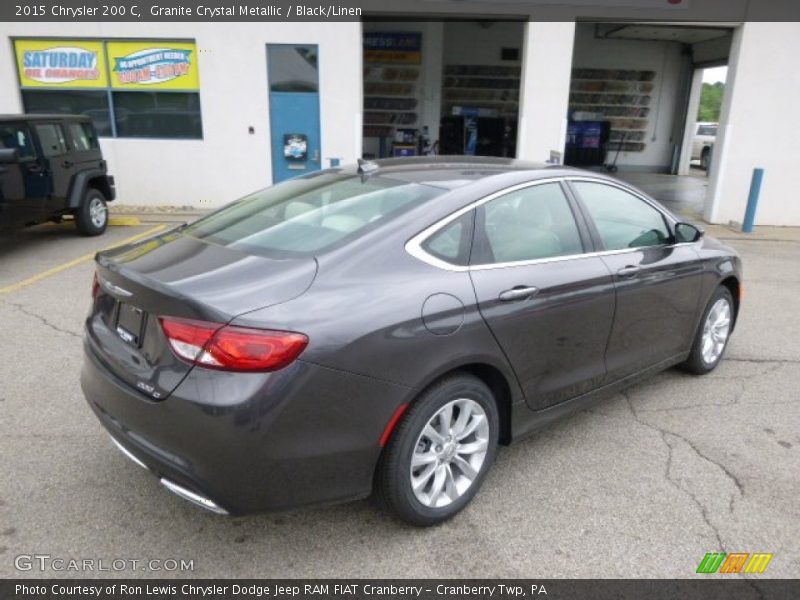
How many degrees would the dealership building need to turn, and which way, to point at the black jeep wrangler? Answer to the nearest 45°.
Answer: approximately 45° to its right

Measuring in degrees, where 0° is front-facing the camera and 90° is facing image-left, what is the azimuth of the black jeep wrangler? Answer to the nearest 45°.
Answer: approximately 45°

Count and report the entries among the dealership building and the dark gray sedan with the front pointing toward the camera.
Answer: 1

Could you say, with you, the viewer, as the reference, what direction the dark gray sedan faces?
facing away from the viewer and to the right of the viewer

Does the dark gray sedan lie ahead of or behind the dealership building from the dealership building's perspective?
ahead

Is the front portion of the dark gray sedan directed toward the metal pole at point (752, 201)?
yes

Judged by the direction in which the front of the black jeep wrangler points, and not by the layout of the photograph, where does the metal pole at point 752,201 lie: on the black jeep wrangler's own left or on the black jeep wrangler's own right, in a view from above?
on the black jeep wrangler's own left

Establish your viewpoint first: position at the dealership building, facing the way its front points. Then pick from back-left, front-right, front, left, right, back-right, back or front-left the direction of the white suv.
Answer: back-left
